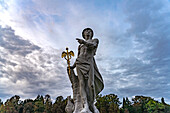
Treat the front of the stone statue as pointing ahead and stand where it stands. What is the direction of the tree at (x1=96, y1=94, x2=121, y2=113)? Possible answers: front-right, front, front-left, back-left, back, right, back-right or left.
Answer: back

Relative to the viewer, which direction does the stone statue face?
toward the camera
